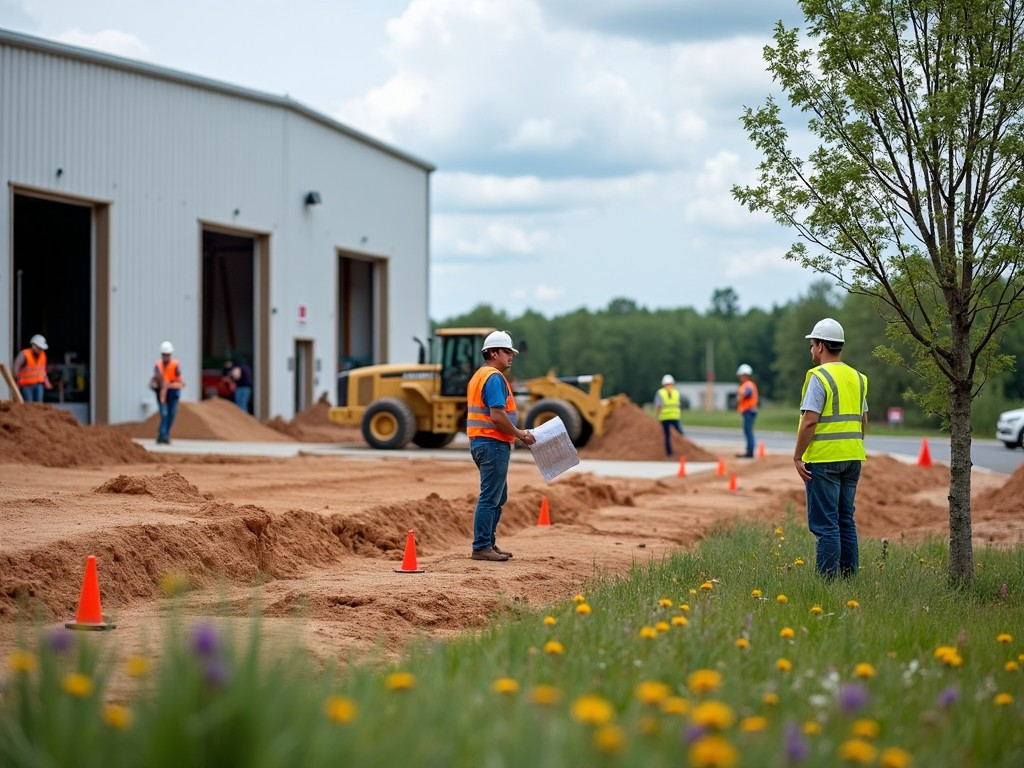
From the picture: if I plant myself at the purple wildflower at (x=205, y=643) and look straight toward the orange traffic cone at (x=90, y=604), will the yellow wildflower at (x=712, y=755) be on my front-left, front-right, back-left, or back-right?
back-right

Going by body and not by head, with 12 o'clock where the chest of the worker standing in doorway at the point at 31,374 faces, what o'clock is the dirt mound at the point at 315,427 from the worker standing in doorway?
The dirt mound is roughly at 9 o'clock from the worker standing in doorway.

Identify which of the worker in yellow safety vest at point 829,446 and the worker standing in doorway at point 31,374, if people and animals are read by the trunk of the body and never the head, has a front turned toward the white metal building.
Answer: the worker in yellow safety vest

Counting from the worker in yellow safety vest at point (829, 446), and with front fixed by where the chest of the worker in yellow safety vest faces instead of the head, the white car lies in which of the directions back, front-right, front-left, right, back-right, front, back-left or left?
front-right

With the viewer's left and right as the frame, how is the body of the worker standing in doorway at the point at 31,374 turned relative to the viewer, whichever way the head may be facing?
facing the viewer and to the right of the viewer

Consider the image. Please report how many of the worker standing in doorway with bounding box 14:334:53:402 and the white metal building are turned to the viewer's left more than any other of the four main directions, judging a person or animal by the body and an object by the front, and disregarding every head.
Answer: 0

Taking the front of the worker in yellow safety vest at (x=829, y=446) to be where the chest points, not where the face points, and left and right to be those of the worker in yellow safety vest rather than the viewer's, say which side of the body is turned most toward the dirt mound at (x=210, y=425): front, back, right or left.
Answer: front

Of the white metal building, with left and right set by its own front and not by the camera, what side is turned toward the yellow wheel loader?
front

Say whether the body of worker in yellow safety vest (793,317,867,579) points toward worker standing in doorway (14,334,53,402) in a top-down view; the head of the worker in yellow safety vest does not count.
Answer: yes

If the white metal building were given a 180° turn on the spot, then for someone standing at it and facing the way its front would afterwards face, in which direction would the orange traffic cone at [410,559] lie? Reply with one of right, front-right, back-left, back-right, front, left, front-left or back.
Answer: back-left

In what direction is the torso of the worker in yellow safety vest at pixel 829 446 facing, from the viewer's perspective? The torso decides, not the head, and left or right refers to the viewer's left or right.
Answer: facing away from the viewer and to the left of the viewer

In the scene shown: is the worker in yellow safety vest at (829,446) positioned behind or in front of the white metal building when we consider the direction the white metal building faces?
in front

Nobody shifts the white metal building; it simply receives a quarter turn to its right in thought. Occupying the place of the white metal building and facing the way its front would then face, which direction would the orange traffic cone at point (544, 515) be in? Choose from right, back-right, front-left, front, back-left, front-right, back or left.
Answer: front-left

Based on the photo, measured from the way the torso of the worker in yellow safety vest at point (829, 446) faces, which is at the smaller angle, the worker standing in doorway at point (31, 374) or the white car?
the worker standing in doorway
